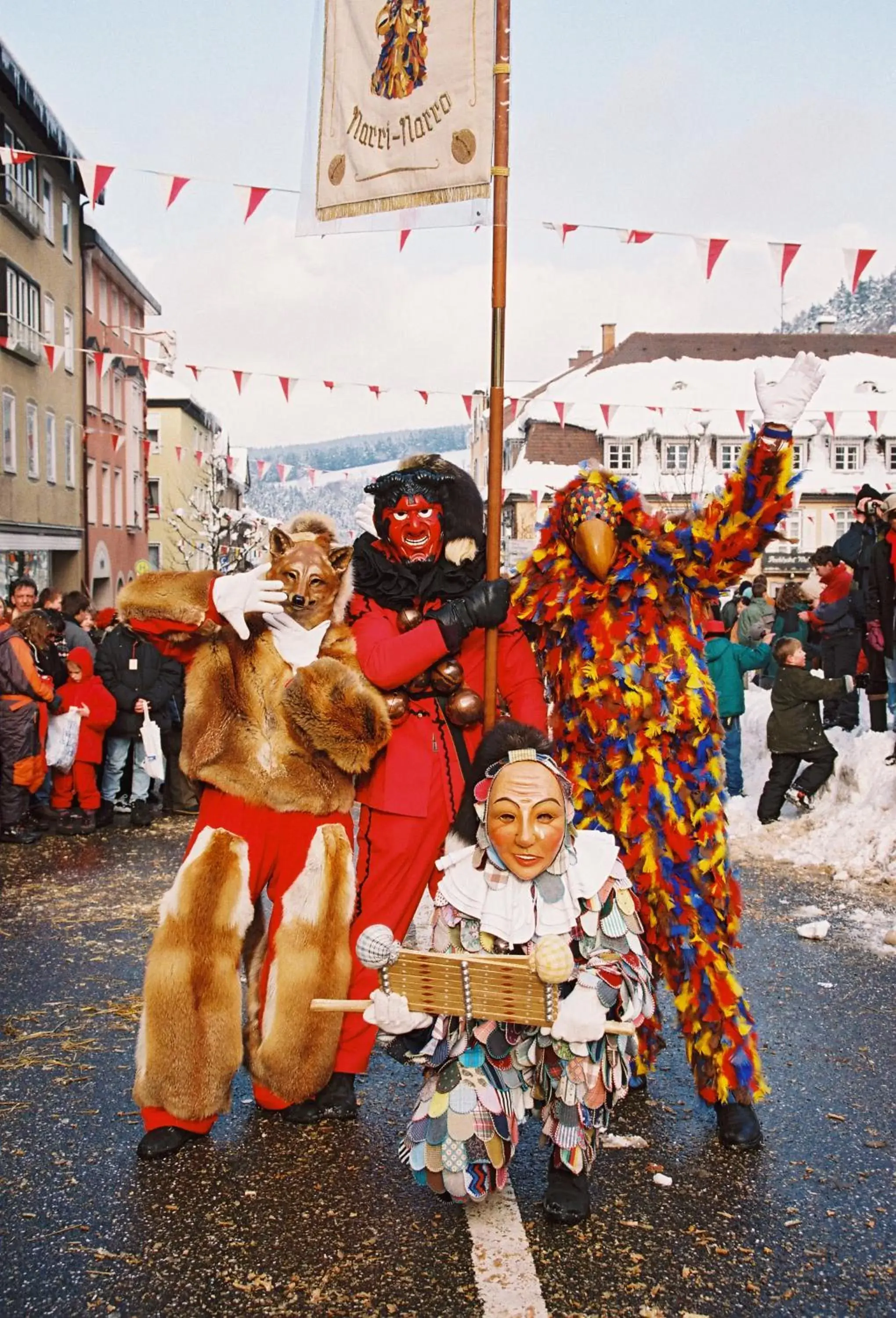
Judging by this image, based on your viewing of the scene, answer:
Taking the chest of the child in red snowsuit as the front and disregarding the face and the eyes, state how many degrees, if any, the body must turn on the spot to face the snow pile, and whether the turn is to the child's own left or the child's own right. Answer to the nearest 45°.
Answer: approximately 90° to the child's own left

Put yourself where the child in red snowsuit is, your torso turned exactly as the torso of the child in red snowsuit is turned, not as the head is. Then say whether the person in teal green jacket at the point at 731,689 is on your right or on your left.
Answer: on your left

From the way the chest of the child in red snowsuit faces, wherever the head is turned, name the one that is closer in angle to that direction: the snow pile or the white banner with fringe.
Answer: the white banner with fringe

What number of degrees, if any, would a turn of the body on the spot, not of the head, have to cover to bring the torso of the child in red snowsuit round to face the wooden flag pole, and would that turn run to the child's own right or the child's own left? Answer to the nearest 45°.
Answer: approximately 45° to the child's own left

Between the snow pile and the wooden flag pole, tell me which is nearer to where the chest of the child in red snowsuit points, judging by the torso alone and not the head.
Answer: the wooden flag pole

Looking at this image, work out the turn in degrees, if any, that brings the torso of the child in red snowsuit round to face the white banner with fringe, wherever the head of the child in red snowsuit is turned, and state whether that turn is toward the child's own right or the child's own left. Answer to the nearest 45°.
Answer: approximately 45° to the child's own left

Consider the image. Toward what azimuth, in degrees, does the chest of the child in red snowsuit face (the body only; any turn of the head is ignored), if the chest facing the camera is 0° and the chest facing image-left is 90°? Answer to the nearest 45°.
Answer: approximately 45°
